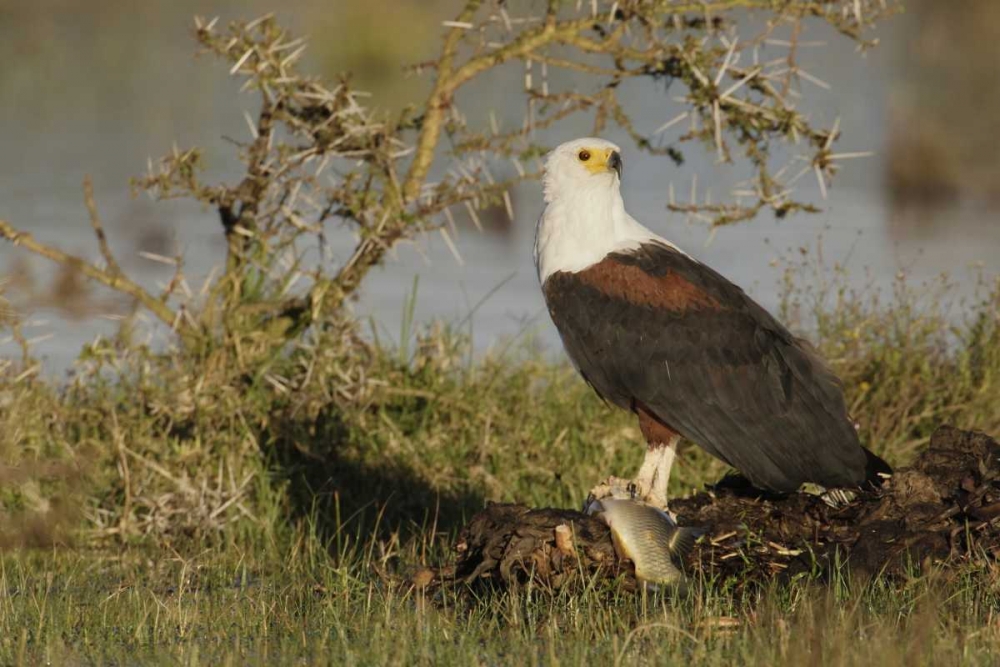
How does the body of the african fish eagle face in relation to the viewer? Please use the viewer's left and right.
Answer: facing to the left of the viewer
